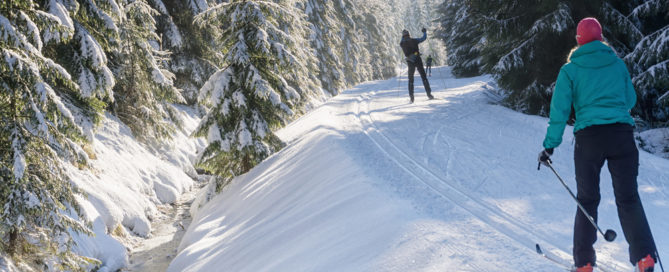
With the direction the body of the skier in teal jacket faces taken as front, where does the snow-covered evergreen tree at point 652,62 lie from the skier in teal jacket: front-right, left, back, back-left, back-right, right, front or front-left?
front

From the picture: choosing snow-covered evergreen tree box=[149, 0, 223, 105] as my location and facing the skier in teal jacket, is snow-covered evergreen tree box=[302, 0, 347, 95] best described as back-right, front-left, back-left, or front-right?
back-left

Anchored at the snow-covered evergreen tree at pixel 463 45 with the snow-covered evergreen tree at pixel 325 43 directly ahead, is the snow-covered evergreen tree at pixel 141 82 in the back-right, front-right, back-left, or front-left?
front-left

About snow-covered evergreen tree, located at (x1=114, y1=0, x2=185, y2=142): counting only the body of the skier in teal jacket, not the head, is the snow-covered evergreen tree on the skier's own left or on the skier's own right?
on the skier's own left

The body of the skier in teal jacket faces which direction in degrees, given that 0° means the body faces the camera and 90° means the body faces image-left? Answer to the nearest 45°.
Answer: approximately 180°

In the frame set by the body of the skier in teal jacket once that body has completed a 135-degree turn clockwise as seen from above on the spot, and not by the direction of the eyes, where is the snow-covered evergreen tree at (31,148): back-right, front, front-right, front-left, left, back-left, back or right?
back-right

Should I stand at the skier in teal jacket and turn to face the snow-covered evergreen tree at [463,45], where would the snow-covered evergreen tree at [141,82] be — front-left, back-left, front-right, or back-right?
front-left

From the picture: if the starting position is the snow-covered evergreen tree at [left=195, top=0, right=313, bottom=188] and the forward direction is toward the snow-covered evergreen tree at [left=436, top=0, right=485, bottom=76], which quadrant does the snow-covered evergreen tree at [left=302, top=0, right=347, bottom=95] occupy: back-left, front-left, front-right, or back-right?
front-left
